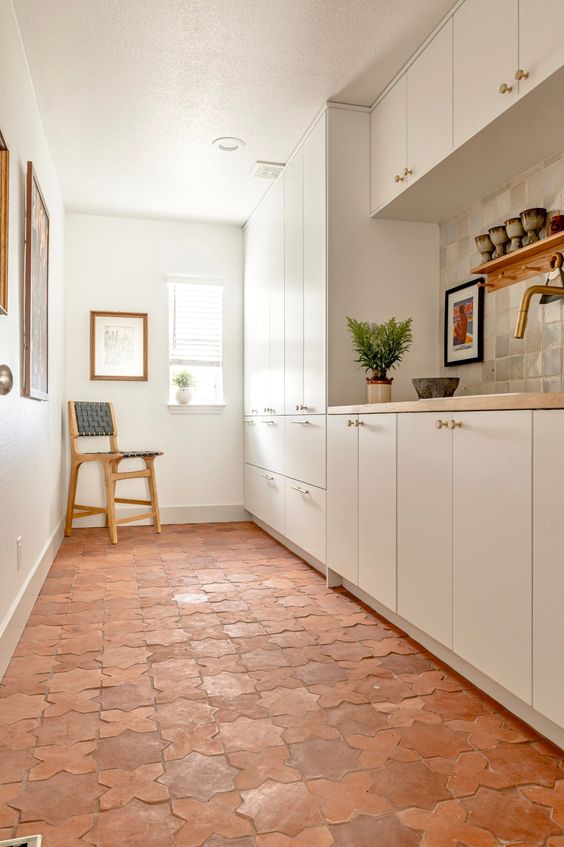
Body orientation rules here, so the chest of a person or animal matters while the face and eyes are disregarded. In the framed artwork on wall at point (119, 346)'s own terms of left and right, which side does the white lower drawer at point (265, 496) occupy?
on its left

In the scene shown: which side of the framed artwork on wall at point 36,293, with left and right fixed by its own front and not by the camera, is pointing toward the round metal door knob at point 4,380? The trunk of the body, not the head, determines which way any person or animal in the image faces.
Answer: right

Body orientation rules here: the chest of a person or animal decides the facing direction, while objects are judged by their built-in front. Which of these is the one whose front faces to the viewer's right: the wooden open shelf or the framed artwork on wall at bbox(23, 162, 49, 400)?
the framed artwork on wall

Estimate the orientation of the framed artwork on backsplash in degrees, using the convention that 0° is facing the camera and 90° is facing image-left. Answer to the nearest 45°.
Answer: approximately 45°

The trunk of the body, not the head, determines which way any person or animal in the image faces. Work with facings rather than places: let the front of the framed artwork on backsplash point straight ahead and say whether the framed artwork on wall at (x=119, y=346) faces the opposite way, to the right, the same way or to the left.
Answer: to the left

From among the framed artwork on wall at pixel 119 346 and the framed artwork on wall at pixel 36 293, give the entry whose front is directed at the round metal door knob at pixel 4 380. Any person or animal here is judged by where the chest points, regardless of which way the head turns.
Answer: the framed artwork on wall at pixel 119 346

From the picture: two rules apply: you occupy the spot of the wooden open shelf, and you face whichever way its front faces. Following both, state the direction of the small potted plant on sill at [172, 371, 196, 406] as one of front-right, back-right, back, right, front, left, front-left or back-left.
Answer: right

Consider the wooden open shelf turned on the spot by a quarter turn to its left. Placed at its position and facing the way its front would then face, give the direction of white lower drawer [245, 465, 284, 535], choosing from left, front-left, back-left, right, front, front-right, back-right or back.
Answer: back

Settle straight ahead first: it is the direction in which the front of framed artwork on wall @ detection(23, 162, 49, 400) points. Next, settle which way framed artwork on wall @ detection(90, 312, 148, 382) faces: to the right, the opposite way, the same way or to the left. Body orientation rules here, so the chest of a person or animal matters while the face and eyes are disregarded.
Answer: to the right

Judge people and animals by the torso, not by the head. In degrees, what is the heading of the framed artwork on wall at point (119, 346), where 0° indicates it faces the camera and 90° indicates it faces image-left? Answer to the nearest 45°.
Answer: approximately 0°

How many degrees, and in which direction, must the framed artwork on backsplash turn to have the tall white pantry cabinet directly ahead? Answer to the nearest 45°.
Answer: approximately 45° to its right

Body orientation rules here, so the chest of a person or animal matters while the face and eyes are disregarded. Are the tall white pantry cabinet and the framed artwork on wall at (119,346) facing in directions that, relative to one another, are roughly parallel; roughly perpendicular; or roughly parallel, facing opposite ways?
roughly perpendicular

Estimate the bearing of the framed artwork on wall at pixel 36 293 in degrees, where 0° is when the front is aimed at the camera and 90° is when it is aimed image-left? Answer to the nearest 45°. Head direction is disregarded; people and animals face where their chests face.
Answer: approximately 270°

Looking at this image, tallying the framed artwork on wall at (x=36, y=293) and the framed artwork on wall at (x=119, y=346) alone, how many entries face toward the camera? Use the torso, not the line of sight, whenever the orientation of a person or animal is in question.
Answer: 1

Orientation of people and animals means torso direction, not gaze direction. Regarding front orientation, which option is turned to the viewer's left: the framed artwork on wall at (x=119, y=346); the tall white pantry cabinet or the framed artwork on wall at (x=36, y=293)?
the tall white pantry cabinet

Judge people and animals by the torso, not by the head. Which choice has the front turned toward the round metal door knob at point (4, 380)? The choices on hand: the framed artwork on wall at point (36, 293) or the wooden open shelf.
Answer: the wooden open shelf

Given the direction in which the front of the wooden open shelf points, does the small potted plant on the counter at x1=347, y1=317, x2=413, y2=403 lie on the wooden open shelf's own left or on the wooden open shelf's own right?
on the wooden open shelf's own right

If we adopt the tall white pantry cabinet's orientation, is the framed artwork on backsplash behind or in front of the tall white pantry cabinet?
behind
